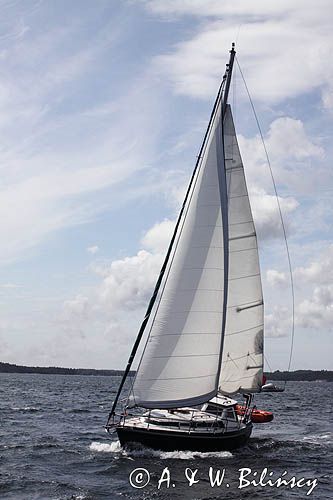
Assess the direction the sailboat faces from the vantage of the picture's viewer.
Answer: facing the viewer and to the left of the viewer
